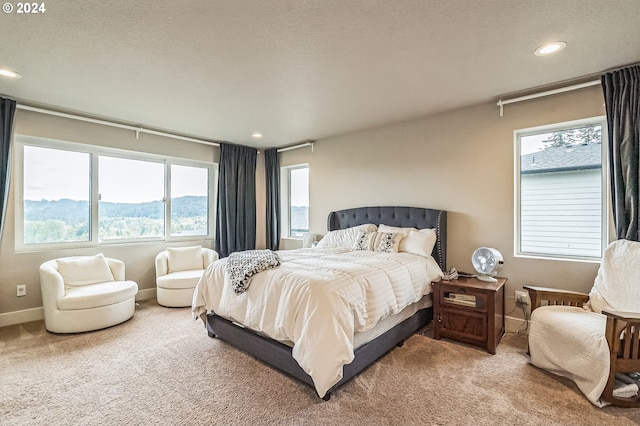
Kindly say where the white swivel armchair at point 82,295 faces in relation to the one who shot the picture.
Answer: facing the viewer and to the right of the viewer

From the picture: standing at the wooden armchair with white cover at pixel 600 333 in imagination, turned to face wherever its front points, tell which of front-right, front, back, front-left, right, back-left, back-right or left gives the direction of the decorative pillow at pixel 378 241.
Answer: front-right

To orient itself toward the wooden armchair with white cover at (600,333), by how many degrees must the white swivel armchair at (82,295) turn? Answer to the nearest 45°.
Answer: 0° — it already faces it

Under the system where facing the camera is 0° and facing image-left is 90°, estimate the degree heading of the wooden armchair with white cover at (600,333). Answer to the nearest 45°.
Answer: approximately 45°

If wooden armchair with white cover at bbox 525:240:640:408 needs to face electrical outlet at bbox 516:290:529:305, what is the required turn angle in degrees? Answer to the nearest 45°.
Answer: approximately 90° to its right

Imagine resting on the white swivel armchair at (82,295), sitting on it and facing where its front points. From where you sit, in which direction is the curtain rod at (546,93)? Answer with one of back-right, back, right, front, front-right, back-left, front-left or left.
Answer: front

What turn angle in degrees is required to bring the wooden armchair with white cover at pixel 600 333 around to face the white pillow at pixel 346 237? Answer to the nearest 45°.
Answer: approximately 45° to its right

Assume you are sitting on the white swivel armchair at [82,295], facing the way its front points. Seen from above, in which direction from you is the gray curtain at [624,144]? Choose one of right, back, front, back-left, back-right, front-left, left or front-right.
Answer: front

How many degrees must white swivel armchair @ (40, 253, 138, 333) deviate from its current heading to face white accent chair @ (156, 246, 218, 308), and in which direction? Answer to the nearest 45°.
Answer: approximately 45° to its left

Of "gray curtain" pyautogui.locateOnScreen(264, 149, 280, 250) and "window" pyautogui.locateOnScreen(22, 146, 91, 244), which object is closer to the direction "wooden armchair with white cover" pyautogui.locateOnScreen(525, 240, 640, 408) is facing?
the window

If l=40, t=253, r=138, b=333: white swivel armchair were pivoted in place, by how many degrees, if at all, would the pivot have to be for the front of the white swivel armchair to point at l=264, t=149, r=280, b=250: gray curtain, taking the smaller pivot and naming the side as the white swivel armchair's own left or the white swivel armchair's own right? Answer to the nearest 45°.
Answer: approximately 45° to the white swivel armchair's own left

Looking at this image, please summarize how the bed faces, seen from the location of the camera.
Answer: facing the viewer and to the left of the viewer
